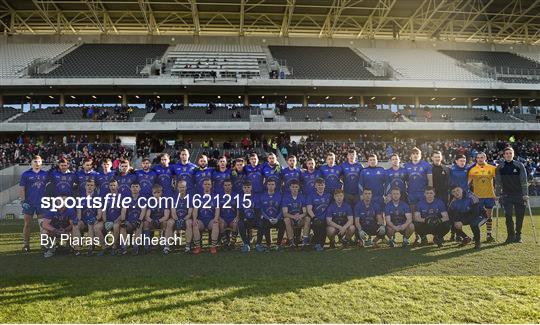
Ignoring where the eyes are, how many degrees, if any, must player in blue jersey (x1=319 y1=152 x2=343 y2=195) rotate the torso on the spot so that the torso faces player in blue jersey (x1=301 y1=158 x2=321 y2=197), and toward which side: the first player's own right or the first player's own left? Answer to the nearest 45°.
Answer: approximately 45° to the first player's own right

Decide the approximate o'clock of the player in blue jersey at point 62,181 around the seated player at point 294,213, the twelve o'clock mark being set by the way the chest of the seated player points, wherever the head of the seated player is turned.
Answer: The player in blue jersey is roughly at 3 o'clock from the seated player.

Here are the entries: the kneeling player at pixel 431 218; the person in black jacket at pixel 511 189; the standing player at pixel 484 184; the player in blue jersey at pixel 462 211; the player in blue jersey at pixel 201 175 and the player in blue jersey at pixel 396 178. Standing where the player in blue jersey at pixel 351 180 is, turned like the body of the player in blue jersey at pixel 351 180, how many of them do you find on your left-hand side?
5

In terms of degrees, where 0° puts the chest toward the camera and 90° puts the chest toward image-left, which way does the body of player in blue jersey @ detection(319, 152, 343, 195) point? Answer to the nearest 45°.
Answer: approximately 0°

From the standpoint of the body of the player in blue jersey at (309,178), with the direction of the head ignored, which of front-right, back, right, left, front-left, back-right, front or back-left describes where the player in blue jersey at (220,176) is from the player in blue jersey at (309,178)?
right

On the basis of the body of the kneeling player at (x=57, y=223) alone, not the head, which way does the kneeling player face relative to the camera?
toward the camera

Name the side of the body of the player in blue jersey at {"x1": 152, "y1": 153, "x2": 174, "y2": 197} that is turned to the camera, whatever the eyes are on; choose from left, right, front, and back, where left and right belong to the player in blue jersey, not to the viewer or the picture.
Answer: front

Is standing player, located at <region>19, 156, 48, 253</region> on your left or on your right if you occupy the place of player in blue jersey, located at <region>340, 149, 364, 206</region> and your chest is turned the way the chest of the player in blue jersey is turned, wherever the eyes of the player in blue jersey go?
on your right

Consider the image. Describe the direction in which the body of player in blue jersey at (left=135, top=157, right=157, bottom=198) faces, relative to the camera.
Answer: toward the camera

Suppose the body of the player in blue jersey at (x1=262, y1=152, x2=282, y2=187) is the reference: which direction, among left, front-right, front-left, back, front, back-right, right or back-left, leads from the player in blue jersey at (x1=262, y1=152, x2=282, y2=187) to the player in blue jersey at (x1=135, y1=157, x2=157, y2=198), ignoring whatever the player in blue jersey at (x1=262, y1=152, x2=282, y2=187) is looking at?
right

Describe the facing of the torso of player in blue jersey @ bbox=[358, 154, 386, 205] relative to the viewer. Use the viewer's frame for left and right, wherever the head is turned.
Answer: facing the viewer
